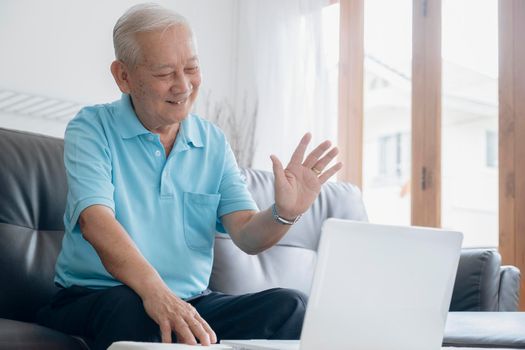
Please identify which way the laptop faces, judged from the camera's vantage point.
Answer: facing away from the viewer and to the left of the viewer

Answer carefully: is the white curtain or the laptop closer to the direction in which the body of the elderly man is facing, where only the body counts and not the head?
the laptop

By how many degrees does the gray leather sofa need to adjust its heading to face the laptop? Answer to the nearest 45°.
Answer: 0° — it already faces it

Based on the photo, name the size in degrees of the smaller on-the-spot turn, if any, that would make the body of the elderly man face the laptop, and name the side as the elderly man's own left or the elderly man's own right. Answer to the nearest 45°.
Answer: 0° — they already face it

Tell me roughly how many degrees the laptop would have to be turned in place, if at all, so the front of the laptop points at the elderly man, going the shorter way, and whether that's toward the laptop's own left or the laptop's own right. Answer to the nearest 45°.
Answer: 0° — it already faces them

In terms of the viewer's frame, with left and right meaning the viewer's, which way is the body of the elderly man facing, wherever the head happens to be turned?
facing the viewer and to the right of the viewer

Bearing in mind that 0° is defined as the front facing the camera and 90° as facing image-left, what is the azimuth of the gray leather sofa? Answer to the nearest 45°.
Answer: approximately 315°

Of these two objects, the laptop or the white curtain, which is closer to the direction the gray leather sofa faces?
the laptop

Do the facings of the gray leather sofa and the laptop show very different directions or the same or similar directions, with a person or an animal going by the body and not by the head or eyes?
very different directions

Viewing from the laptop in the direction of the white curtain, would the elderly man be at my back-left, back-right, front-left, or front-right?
front-left

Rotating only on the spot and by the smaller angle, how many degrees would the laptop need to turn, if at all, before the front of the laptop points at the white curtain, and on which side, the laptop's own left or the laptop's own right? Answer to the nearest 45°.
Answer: approximately 45° to the laptop's own right

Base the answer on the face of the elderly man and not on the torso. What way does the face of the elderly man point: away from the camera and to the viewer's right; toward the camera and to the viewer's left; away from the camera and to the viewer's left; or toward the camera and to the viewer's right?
toward the camera and to the viewer's right
